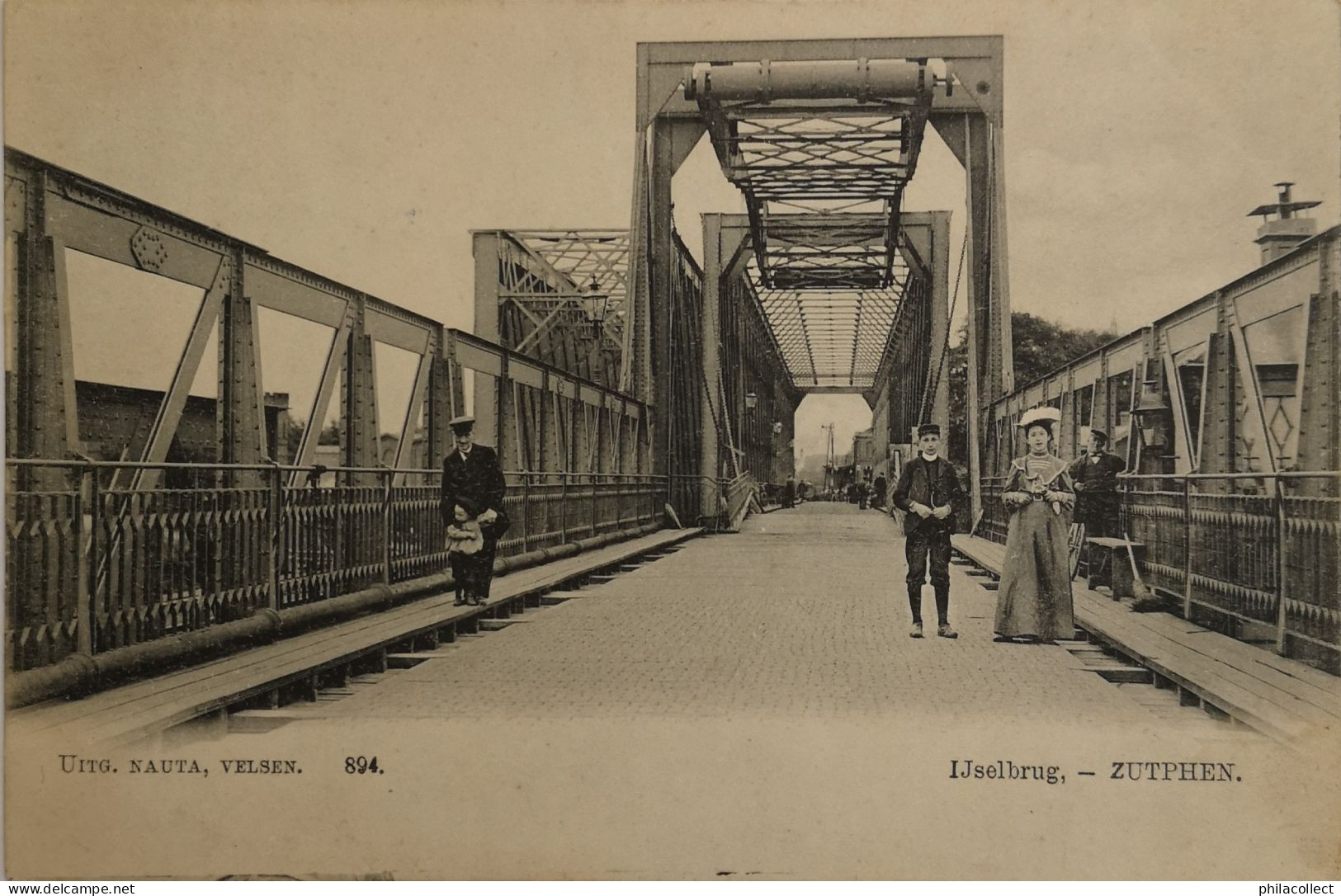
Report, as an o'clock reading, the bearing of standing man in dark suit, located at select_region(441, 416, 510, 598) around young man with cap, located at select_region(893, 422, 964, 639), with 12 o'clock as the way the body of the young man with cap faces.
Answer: The standing man in dark suit is roughly at 3 o'clock from the young man with cap.

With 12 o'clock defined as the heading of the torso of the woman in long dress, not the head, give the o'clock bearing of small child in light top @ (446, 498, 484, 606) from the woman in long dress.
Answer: The small child in light top is roughly at 3 o'clock from the woman in long dress.

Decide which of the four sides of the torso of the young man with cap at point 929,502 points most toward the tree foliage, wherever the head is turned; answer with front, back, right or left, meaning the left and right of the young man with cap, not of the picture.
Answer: back

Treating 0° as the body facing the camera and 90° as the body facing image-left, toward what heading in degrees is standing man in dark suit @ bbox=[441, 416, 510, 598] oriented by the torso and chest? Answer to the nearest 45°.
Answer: approximately 0°
